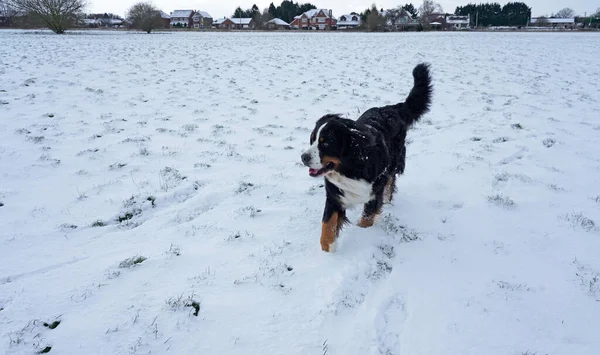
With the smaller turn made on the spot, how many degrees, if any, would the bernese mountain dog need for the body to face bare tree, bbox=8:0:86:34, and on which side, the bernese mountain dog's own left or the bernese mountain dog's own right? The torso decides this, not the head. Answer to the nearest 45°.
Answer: approximately 90° to the bernese mountain dog's own right

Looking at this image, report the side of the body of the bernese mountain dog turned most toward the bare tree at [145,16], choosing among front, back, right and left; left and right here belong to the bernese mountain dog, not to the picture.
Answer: right
